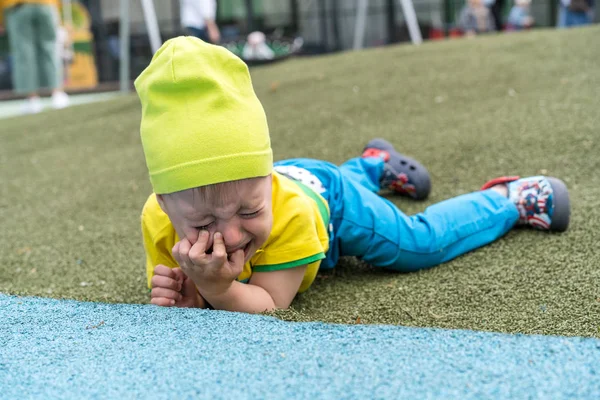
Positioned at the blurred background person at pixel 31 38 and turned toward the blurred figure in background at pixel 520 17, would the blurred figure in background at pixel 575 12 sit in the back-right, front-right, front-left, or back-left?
front-right
